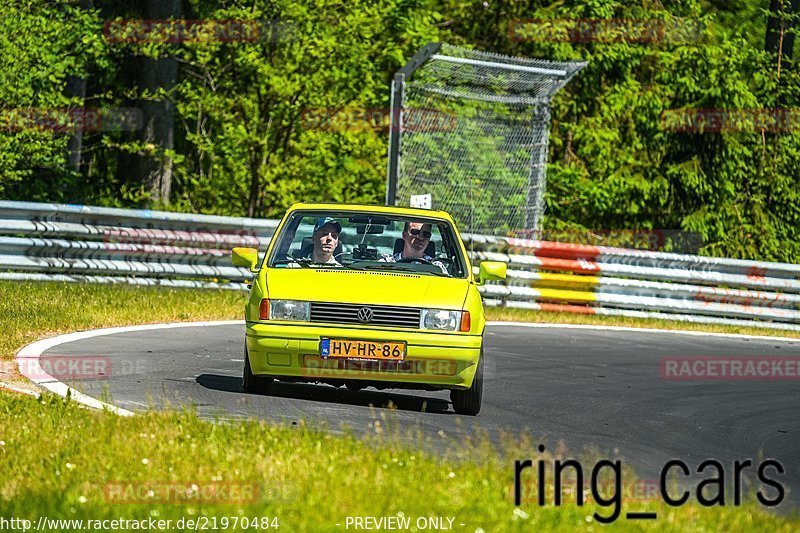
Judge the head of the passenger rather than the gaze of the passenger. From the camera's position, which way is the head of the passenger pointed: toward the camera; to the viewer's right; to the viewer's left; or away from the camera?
toward the camera

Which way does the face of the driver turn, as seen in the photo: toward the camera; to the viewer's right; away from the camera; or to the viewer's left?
toward the camera

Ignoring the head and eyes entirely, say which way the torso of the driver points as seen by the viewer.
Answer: toward the camera

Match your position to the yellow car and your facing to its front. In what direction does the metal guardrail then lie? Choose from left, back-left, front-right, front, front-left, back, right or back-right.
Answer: back

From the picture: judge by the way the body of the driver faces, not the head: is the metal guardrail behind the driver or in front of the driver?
behind

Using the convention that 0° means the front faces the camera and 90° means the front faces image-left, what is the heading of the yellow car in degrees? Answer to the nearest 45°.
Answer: approximately 0°
